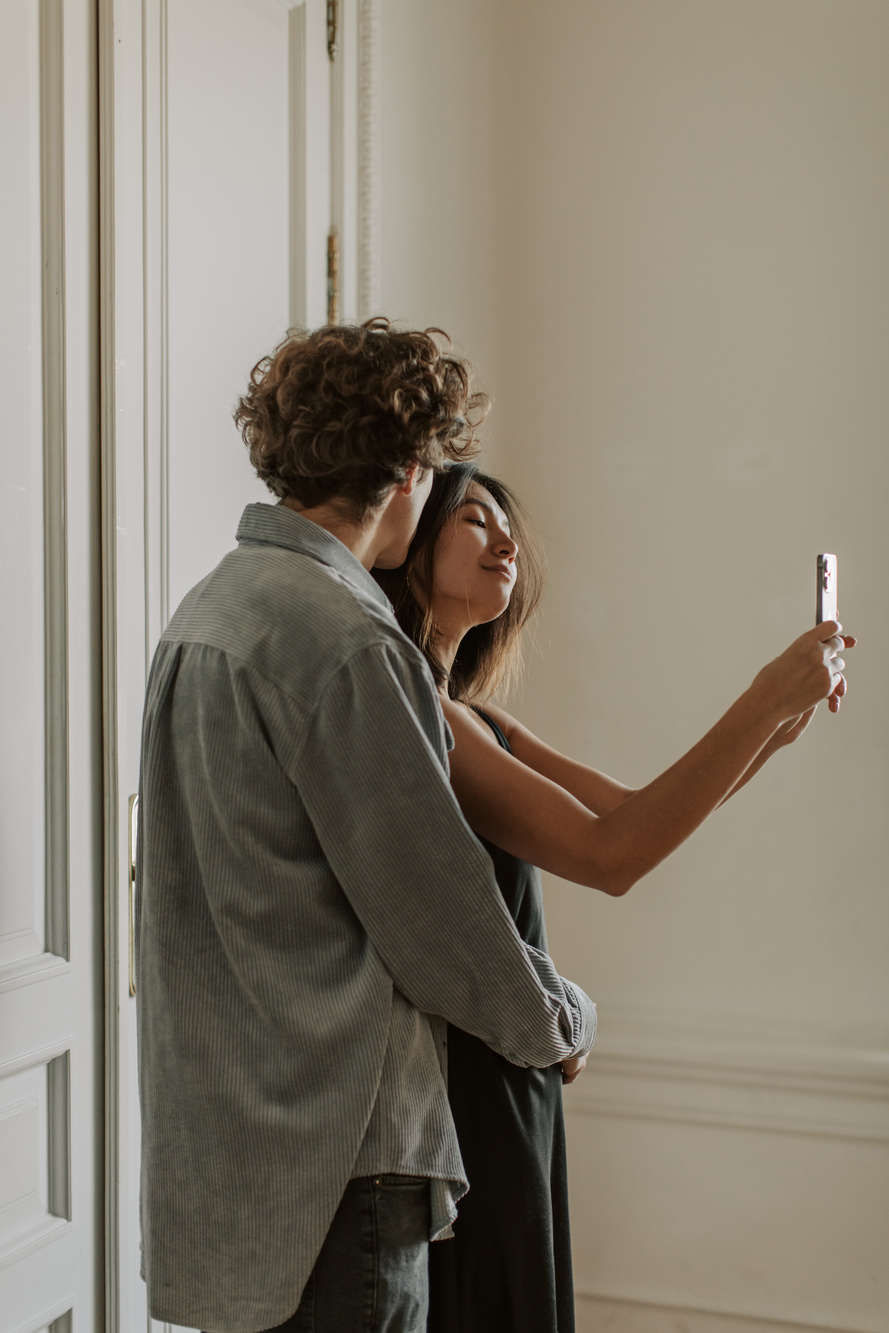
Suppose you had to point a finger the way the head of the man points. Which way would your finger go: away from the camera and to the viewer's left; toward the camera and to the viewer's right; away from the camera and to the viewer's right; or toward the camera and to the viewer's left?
away from the camera and to the viewer's right

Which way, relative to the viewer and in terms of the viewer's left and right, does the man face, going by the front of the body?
facing away from the viewer and to the right of the viewer

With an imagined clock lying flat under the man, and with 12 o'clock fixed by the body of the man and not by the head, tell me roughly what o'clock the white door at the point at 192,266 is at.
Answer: The white door is roughly at 10 o'clock from the man.

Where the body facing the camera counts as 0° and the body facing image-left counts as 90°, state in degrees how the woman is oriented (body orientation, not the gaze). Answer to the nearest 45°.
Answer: approximately 270°
